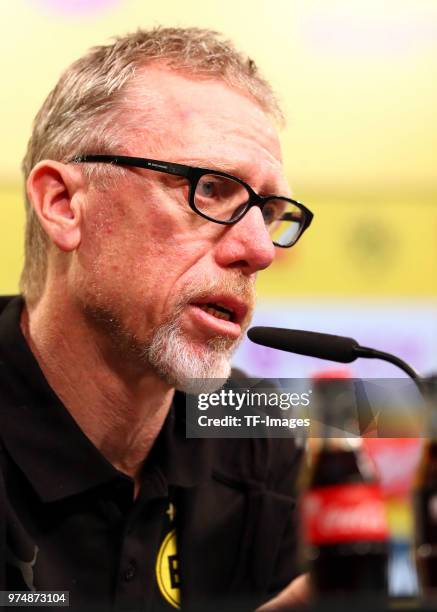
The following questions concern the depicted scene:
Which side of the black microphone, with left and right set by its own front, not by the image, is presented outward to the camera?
left

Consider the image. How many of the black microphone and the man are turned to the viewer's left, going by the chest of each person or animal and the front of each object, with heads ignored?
1

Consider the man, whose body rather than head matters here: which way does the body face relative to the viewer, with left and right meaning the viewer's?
facing the viewer and to the right of the viewer

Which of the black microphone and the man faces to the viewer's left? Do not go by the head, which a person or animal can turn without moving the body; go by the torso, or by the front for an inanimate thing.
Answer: the black microphone
